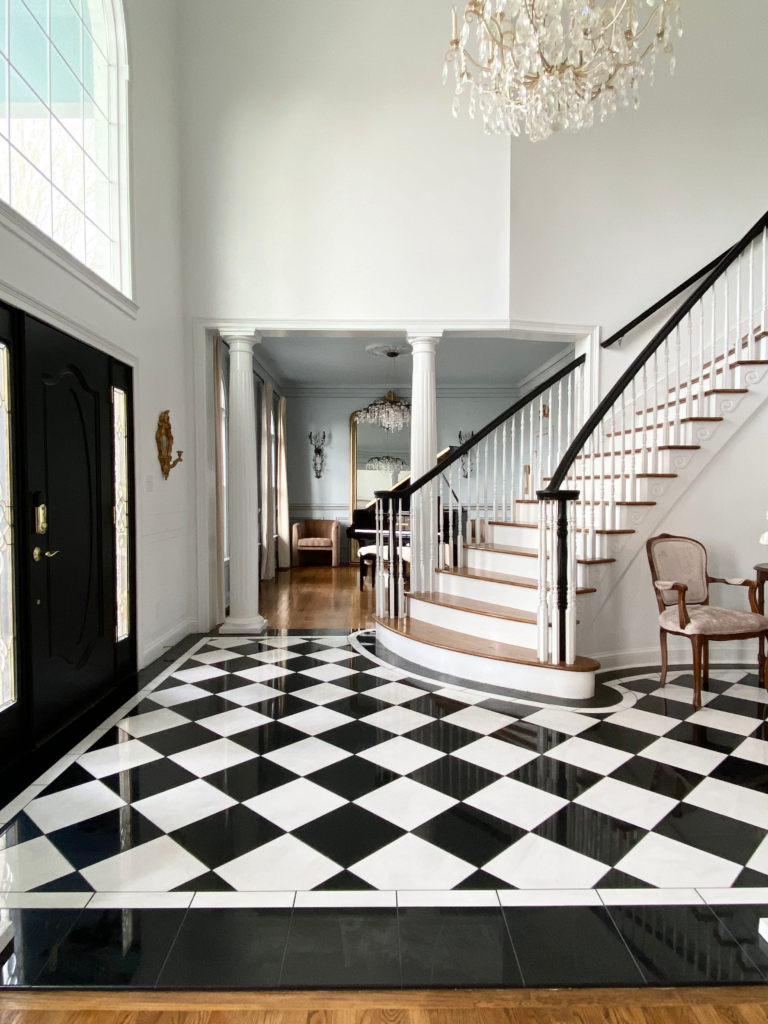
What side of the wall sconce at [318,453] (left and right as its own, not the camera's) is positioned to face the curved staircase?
front

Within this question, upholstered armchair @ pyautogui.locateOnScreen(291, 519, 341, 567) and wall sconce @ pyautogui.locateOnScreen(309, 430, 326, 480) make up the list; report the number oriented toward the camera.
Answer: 2

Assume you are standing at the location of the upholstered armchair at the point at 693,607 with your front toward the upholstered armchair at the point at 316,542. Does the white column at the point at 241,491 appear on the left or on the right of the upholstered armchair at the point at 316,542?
left

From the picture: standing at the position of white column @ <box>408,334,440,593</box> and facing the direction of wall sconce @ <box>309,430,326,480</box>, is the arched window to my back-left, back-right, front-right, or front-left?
back-left

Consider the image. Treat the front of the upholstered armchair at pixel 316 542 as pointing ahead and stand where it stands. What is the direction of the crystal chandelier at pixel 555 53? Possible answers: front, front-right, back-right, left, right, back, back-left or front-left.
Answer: front

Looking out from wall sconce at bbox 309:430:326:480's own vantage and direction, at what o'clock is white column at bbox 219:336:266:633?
The white column is roughly at 12 o'clock from the wall sconce.

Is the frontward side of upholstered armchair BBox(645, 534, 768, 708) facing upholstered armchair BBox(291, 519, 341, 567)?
no

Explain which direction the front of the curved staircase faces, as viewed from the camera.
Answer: facing the viewer and to the left of the viewer

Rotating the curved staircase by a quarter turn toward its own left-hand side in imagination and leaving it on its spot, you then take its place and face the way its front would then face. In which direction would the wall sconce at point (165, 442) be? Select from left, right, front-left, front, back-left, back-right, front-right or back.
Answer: back-right

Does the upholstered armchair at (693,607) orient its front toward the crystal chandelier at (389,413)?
no

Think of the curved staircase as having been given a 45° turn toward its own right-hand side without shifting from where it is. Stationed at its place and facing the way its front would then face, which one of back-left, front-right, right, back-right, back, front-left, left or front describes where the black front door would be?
front-left

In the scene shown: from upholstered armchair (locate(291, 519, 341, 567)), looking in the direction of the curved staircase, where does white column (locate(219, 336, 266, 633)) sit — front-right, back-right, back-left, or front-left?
front-right

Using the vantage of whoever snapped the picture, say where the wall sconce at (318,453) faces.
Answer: facing the viewer

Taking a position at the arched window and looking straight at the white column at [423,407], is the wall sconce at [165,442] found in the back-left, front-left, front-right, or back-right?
front-left
